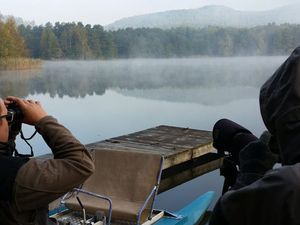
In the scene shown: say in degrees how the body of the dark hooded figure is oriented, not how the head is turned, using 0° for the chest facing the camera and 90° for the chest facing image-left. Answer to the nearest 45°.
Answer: approximately 135°

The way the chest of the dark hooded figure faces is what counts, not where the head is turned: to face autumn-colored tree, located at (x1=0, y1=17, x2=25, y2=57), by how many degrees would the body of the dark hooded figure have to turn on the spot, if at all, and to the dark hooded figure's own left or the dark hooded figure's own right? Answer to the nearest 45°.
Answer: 0° — they already face it

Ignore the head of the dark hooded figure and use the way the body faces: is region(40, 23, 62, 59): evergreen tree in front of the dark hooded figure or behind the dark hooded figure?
in front

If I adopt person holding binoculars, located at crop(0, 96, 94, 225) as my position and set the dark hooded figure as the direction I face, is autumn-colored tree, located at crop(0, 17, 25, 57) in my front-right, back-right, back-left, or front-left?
back-left

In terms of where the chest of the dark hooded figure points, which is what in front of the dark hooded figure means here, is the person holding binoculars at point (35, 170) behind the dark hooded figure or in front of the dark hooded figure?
in front
